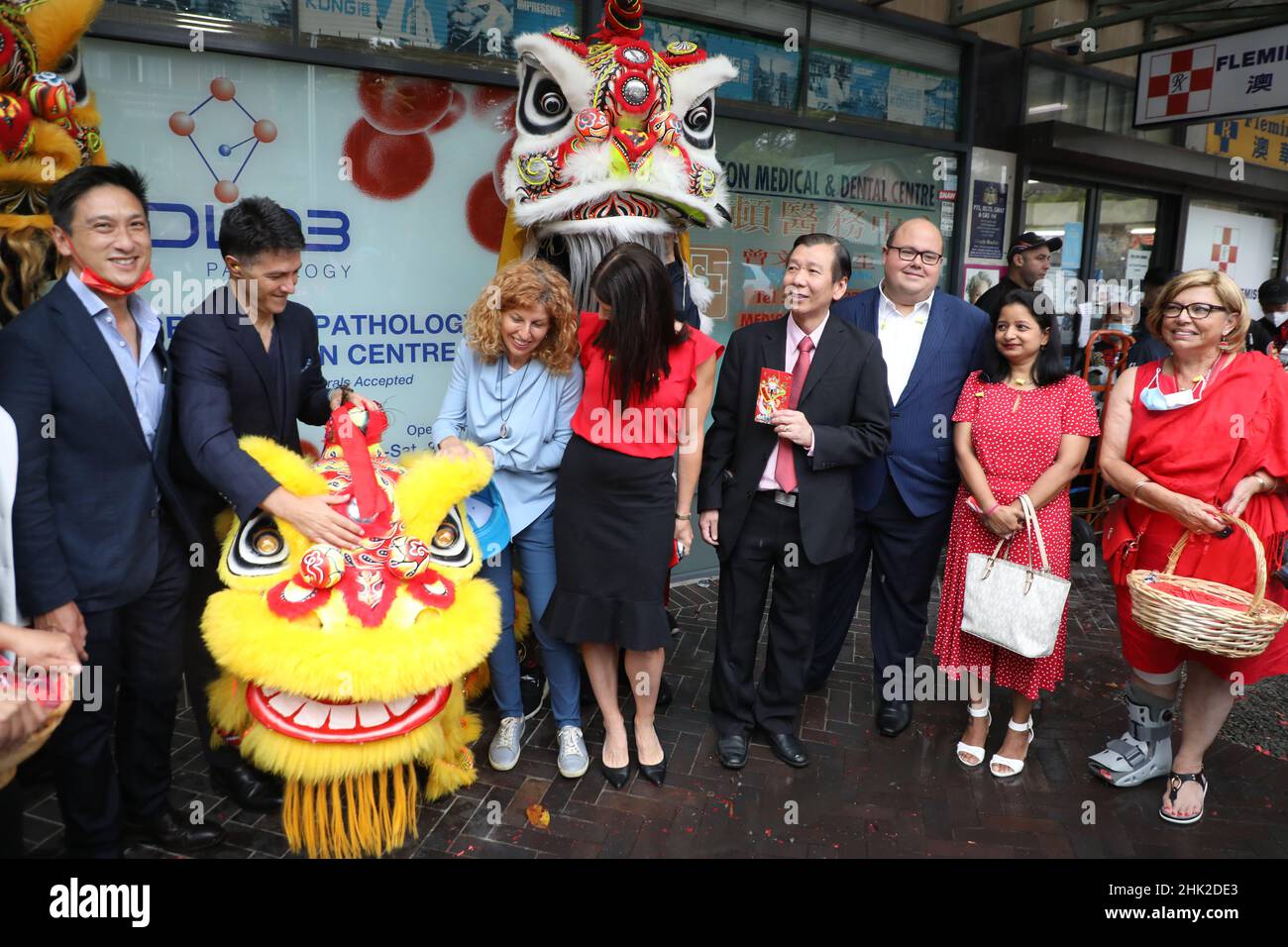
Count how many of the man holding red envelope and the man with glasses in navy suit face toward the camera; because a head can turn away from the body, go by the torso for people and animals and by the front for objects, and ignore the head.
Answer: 2

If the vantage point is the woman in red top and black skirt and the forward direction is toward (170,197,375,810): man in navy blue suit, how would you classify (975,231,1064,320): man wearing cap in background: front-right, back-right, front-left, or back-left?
back-right

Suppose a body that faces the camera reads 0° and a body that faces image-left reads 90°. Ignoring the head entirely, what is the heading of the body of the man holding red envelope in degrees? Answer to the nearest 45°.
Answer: approximately 0°

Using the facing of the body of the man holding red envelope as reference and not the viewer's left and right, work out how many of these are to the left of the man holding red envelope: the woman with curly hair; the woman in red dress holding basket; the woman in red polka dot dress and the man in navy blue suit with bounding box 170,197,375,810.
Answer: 2

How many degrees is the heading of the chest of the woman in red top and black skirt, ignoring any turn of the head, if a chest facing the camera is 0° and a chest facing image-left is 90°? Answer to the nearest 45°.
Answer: approximately 0°

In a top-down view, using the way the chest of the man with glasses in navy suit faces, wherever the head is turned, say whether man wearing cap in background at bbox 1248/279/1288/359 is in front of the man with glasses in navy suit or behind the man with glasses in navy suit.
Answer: behind

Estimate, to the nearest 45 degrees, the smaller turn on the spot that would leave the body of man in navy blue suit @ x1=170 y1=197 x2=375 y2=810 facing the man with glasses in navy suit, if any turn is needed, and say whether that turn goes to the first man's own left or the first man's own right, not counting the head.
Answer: approximately 45° to the first man's own left

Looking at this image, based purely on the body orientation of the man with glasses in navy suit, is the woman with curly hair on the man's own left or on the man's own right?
on the man's own right

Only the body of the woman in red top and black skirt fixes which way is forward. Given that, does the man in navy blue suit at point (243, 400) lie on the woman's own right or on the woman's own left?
on the woman's own right

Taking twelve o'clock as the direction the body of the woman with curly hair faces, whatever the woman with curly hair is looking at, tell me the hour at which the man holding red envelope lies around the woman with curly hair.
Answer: The man holding red envelope is roughly at 9 o'clock from the woman with curly hair.

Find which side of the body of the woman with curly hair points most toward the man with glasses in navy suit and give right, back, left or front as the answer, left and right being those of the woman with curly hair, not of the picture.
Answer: left
